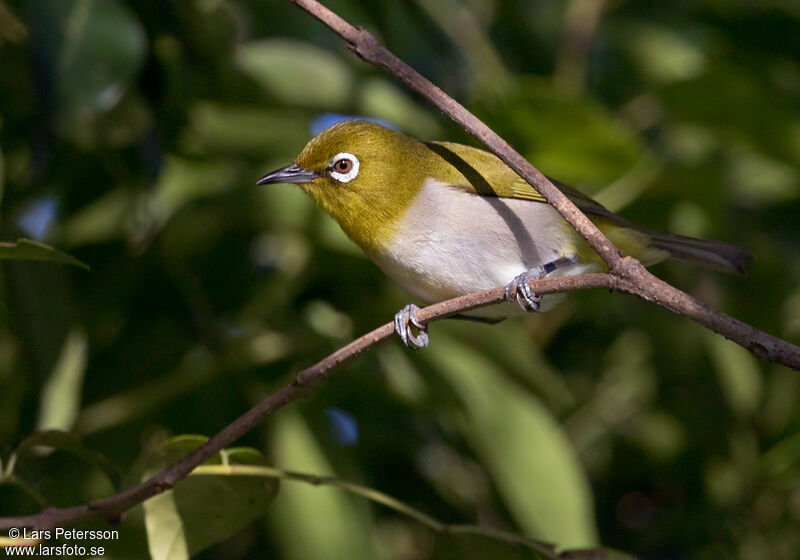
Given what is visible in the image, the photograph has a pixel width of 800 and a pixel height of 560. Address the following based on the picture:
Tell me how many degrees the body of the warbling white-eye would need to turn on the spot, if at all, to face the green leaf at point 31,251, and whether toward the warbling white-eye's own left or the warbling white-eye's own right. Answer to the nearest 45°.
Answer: approximately 45° to the warbling white-eye's own left

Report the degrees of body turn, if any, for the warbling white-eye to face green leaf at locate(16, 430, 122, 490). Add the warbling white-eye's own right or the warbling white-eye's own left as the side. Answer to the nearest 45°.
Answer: approximately 45° to the warbling white-eye's own left

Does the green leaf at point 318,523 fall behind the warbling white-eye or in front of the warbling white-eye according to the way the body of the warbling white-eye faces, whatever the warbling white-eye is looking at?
in front

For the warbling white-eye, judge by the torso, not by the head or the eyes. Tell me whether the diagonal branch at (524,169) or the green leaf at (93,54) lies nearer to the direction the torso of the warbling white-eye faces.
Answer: the green leaf

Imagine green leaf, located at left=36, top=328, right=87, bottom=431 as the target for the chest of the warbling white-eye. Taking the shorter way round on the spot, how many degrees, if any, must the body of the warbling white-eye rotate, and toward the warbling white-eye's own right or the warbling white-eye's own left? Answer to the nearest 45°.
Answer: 0° — it already faces it

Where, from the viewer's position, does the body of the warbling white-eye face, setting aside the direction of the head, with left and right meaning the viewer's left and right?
facing to the left of the viewer
